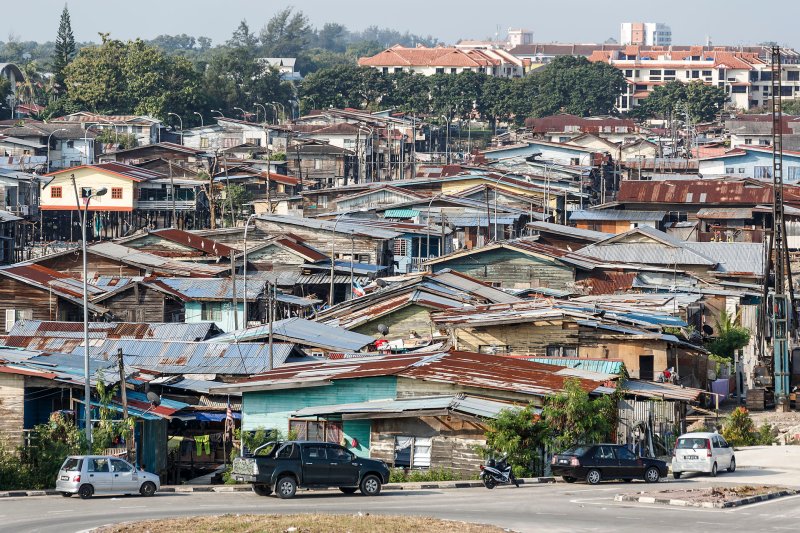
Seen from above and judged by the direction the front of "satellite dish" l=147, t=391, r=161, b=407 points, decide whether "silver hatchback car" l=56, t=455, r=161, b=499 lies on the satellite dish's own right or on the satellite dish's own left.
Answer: on the satellite dish's own right

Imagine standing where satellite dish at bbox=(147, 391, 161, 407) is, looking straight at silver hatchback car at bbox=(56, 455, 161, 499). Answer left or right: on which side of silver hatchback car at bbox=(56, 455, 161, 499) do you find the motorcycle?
left

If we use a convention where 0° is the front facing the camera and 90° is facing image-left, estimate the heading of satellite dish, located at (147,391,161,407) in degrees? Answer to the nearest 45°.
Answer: approximately 315°

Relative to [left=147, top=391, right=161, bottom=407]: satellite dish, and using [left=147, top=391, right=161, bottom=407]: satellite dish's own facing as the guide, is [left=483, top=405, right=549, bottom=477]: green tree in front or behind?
in front

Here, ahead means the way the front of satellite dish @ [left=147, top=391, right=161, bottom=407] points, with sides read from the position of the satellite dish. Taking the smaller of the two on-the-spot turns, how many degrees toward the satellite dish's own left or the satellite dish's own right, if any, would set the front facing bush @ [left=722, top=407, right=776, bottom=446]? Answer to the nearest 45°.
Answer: approximately 45° to the satellite dish's own left
